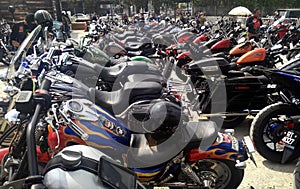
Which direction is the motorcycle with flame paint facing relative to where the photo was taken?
to the viewer's left
